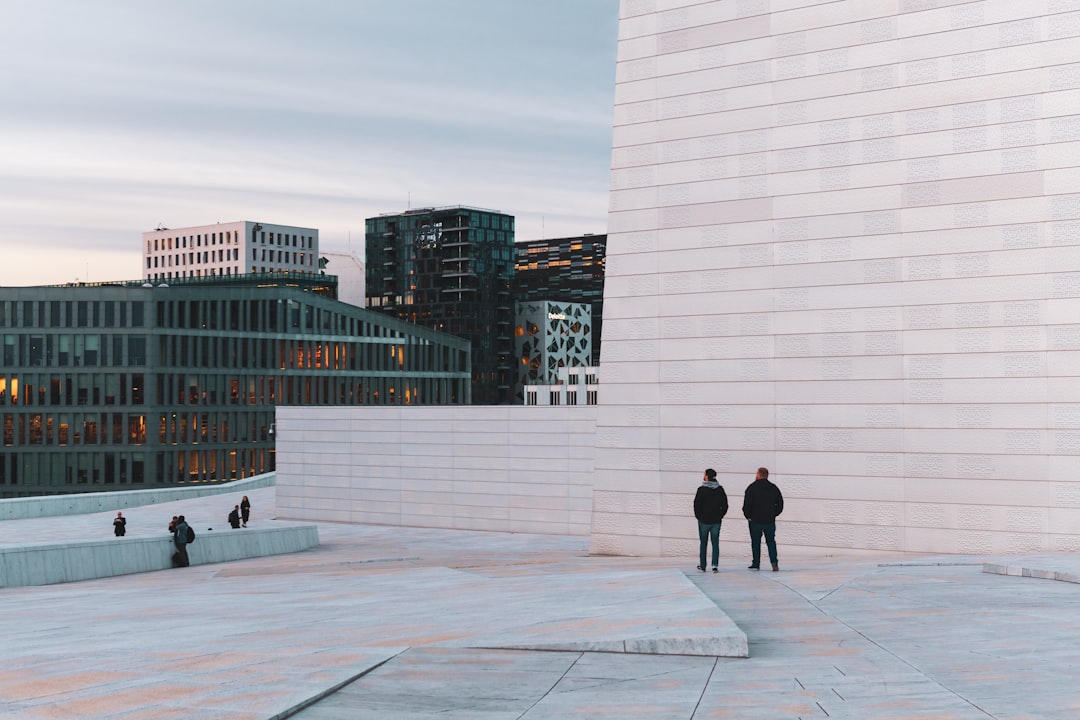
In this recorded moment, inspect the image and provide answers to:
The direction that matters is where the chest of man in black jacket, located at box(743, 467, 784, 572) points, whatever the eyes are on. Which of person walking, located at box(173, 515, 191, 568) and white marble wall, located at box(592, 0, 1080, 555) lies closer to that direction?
the white marble wall

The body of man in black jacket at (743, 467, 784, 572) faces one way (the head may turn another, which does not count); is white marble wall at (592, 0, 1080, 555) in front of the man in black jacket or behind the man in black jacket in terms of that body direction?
in front

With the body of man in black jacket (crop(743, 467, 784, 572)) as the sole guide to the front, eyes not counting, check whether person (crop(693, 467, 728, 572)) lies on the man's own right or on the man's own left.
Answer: on the man's own left

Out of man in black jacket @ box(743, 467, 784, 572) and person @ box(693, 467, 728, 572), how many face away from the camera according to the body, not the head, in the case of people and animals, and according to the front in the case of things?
2

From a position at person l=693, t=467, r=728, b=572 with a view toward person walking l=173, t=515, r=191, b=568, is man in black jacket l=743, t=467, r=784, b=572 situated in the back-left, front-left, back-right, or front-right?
back-right

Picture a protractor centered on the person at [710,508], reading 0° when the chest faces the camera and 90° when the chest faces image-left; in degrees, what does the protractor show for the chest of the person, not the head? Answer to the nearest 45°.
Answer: approximately 180°

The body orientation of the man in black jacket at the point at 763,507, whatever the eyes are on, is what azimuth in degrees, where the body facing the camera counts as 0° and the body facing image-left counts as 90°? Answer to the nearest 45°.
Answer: approximately 180°

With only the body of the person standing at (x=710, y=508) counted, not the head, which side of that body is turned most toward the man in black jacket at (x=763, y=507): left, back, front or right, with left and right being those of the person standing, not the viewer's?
right

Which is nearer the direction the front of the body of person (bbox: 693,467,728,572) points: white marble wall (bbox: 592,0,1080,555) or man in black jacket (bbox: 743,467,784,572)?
the white marble wall

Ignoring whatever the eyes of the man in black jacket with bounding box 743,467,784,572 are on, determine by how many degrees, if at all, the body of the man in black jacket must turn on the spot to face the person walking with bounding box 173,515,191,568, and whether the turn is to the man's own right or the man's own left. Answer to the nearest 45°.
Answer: approximately 45° to the man's own left
